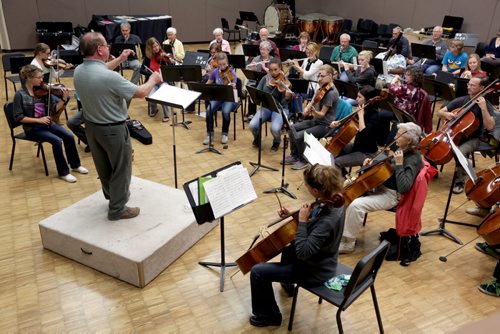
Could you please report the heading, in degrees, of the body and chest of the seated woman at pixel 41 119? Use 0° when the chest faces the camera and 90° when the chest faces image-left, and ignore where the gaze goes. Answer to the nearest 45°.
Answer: approximately 315°

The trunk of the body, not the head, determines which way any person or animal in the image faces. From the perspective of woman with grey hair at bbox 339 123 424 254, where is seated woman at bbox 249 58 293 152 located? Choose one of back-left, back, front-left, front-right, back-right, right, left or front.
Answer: front-right

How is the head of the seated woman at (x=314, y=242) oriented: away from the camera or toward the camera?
away from the camera

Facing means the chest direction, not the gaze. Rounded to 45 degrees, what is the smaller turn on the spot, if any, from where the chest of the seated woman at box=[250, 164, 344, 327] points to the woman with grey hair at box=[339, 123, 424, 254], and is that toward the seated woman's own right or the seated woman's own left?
approximately 135° to the seated woman's own right

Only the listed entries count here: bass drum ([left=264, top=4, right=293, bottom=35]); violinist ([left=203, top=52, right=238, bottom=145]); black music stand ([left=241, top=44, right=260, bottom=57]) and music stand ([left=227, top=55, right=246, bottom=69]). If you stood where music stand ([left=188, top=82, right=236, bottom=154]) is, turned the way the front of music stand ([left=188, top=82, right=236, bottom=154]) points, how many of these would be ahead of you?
4

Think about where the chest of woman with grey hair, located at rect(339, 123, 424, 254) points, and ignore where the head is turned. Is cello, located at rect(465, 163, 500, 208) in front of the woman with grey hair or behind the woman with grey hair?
behind

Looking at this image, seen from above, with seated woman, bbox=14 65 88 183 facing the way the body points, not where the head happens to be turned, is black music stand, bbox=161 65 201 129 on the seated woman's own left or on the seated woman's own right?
on the seated woman's own left

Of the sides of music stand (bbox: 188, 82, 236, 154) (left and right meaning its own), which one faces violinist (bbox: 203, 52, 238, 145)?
front

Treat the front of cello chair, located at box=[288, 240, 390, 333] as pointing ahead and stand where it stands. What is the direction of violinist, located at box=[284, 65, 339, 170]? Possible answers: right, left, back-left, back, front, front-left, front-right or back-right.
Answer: front-right

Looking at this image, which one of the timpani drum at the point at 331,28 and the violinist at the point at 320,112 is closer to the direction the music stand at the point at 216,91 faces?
the timpani drum

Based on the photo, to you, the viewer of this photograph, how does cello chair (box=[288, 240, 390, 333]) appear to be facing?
facing away from the viewer and to the left of the viewer

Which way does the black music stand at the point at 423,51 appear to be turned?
away from the camera

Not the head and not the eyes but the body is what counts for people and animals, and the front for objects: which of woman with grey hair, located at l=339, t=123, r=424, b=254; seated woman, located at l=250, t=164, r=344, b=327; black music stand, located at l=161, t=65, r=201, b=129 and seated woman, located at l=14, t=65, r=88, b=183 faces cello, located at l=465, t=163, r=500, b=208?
seated woman, located at l=14, t=65, r=88, b=183

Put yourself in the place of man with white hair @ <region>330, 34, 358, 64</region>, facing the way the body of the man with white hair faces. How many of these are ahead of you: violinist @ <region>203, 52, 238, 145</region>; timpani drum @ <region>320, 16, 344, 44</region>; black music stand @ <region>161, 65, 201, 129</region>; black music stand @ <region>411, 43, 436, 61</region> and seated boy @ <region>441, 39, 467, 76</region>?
2

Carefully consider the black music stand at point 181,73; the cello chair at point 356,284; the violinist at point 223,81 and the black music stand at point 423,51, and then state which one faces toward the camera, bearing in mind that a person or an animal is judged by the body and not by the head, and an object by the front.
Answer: the violinist

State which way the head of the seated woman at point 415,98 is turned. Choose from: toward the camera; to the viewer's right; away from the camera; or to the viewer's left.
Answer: to the viewer's left

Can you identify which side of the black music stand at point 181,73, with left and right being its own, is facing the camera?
back

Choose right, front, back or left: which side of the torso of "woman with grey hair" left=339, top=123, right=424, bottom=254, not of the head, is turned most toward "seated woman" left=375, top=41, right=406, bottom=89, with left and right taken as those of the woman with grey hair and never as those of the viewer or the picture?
right
